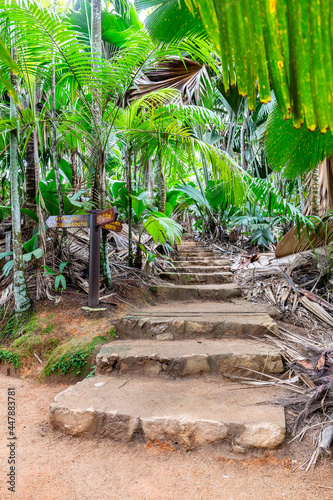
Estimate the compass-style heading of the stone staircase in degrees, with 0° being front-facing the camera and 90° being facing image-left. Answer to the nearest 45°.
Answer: approximately 0°

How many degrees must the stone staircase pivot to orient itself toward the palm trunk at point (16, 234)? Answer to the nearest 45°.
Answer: approximately 135° to its right

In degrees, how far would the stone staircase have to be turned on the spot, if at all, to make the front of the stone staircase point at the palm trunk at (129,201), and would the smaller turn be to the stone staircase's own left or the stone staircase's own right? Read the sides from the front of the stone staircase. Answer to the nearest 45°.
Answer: approximately 180°

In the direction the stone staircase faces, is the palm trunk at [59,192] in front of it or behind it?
behind
